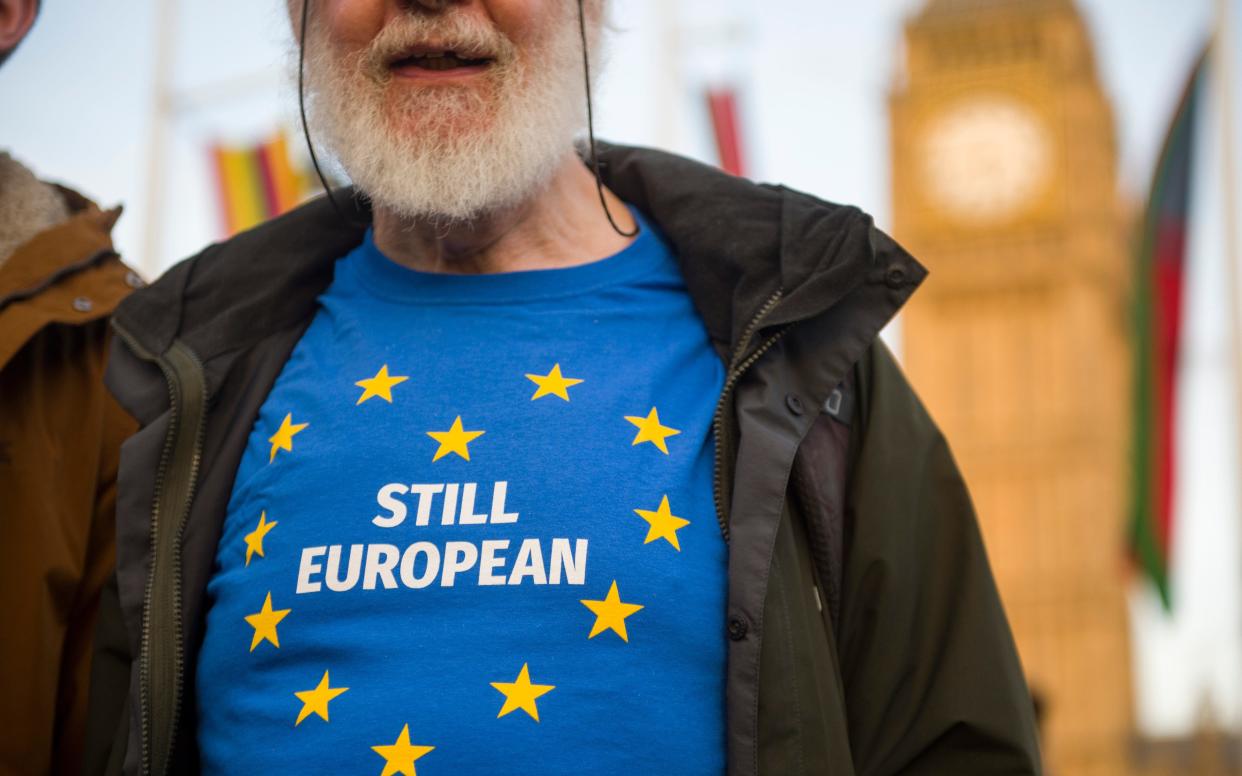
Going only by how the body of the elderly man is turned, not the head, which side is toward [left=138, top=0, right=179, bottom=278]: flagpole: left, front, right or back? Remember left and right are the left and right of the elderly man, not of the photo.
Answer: back

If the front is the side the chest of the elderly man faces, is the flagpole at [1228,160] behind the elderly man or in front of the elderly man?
behind

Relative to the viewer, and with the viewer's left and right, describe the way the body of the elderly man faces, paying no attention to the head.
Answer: facing the viewer

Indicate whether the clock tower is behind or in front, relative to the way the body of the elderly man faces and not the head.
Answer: behind

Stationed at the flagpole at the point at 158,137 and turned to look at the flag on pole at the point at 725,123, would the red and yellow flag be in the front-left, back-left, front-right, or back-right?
front-right

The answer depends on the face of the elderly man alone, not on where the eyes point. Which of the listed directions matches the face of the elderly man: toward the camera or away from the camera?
toward the camera

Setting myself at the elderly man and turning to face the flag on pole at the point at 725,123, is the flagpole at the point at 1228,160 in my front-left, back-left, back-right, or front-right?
front-right

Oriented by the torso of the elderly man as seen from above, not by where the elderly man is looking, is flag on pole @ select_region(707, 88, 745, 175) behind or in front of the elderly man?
behind

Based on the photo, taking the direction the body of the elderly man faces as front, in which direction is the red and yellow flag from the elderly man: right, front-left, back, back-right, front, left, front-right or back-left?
back
